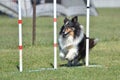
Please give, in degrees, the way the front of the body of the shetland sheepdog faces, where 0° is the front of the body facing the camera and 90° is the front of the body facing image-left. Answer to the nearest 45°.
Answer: approximately 45°
